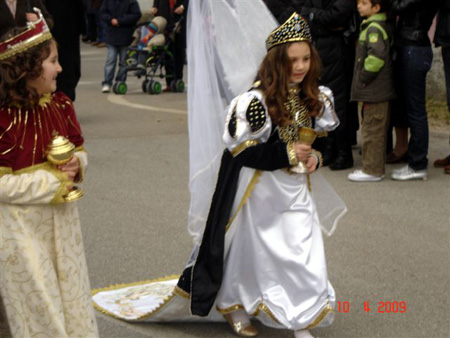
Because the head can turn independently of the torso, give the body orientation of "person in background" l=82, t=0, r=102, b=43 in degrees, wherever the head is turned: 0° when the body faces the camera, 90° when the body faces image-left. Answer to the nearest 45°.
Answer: approximately 45°

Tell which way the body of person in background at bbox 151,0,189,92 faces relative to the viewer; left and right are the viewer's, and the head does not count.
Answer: facing the viewer and to the left of the viewer

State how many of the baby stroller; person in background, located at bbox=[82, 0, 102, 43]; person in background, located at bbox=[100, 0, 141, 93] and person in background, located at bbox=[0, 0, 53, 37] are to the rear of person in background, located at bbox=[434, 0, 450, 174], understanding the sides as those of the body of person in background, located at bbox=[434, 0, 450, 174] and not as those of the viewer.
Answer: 0

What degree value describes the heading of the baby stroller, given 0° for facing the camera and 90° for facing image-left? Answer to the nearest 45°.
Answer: approximately 45°

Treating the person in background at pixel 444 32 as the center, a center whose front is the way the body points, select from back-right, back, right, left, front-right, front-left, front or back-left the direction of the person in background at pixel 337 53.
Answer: front

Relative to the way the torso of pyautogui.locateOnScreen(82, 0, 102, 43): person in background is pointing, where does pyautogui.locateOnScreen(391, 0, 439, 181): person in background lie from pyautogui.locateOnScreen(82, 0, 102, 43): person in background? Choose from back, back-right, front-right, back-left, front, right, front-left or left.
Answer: front-left

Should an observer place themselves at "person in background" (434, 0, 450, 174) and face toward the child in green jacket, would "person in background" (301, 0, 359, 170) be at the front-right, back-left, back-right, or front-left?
front-right

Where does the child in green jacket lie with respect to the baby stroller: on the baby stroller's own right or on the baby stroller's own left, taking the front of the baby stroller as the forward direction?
on the baby stroller's own left
